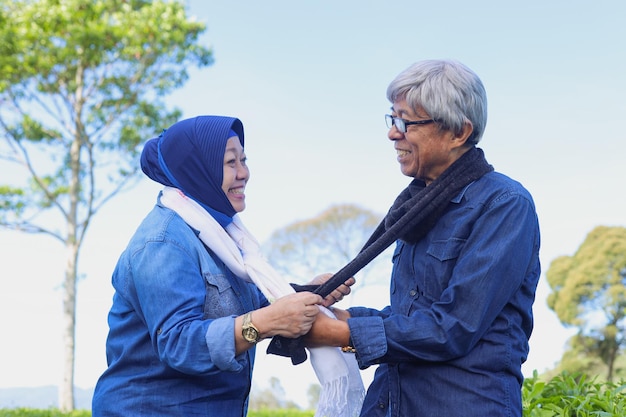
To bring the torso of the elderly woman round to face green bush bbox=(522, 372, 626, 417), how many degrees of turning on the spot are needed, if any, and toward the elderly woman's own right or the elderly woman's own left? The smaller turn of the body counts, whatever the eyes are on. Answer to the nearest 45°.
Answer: approximately 45° to the elderly woman's own left

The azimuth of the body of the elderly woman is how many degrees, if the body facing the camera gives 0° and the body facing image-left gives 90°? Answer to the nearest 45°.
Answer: approximately 270°

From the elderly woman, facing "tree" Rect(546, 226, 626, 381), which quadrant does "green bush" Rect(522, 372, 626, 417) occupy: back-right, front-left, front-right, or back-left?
front-right

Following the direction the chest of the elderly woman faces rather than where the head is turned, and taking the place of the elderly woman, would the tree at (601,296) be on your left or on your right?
on your left

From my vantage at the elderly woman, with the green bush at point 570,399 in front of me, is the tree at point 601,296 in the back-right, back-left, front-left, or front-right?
front-left
